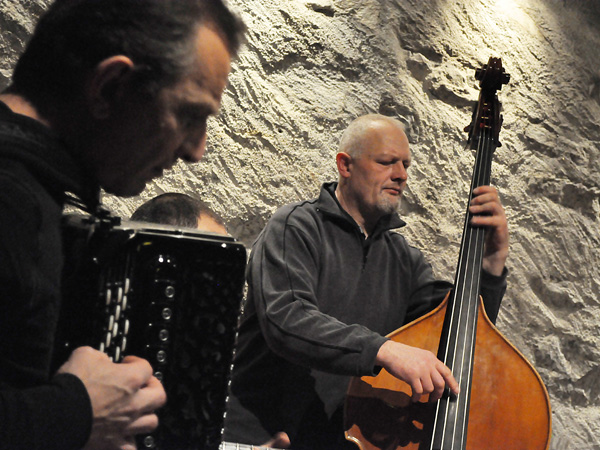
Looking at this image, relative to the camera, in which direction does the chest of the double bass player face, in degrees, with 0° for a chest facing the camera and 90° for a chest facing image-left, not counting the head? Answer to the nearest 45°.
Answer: approximately 315°

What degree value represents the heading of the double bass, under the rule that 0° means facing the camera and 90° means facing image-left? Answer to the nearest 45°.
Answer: approximately 0°
